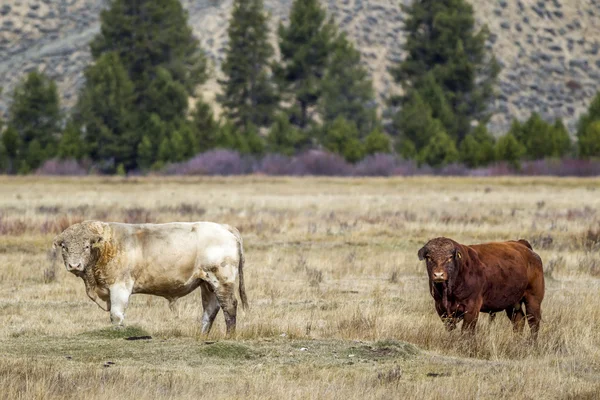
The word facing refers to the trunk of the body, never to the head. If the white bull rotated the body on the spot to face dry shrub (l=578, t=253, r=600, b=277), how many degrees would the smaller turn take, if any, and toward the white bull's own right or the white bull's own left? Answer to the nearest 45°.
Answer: approximately 135° to the white bull's own right

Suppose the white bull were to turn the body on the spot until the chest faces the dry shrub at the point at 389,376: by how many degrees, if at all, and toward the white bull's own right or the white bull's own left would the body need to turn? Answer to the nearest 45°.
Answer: approximately 135° to the white bull's own left

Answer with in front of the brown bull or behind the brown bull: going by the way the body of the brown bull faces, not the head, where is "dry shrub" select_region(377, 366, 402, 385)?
in front

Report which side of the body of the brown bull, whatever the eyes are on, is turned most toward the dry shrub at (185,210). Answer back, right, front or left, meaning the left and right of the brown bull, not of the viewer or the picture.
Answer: right

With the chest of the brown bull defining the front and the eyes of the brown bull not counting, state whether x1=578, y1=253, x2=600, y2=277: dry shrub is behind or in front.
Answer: behind

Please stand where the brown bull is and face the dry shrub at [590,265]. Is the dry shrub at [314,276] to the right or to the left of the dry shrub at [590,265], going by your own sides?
left

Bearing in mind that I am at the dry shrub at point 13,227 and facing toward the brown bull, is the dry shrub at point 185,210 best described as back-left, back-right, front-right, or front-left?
back-left

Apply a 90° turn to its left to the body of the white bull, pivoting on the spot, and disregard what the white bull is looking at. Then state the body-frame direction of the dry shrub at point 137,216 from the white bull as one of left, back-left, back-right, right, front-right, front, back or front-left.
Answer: back

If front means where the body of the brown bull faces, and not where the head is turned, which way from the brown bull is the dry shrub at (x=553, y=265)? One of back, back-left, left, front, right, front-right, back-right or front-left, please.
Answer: back-right

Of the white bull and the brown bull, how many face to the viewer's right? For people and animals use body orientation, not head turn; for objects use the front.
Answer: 0

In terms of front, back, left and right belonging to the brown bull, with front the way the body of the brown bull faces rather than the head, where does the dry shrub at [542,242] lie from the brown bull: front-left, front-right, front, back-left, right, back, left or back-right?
back-right

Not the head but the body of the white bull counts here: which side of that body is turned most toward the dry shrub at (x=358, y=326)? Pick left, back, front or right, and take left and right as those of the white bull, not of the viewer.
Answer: back

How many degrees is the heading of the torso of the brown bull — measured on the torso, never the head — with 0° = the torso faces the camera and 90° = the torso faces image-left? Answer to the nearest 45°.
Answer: approximately 45°

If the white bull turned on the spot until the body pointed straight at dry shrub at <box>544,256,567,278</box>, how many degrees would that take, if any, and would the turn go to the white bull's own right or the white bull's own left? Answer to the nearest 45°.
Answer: approximately 135° to the white bull's own right

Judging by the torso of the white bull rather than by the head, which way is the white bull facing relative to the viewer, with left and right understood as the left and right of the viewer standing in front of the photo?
facing to the left of the viewer
